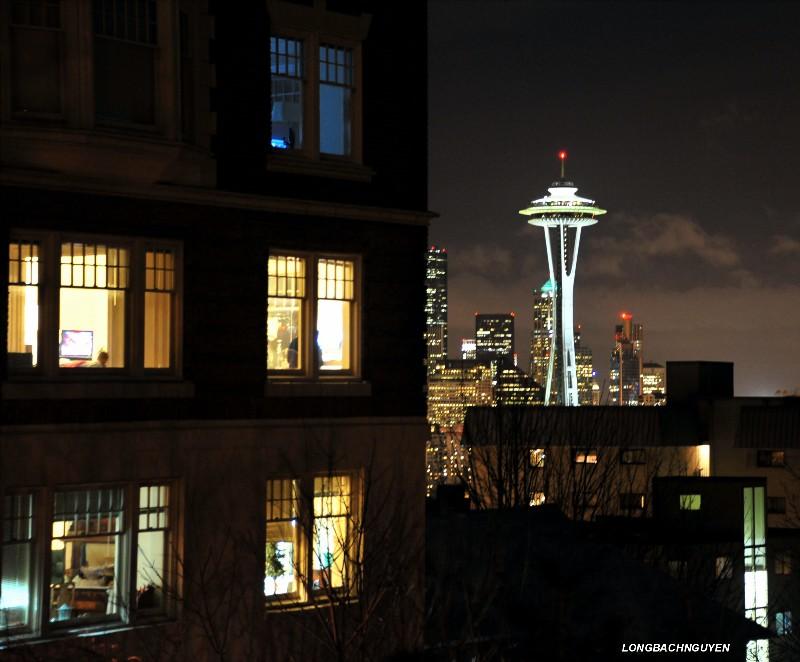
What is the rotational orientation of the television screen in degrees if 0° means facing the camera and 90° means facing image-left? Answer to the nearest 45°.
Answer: approximately 0°
